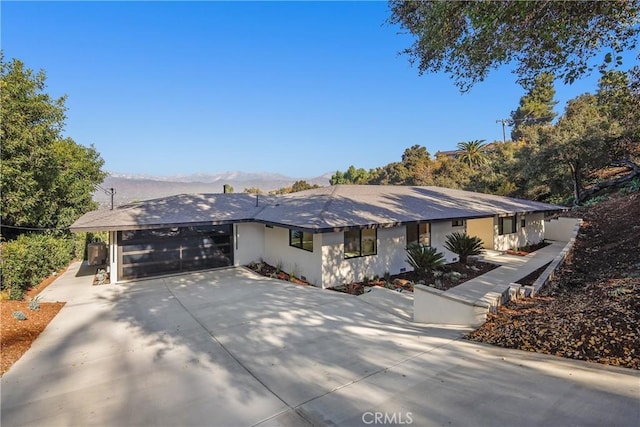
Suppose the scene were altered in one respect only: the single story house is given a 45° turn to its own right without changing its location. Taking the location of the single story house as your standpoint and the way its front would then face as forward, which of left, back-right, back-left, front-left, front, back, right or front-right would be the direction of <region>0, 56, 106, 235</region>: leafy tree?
right

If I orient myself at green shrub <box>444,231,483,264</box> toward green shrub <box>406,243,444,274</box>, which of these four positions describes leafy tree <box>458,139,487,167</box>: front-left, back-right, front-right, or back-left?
back-right

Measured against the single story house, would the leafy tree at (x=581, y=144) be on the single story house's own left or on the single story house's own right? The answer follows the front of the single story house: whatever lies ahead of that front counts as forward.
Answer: on the single story house's own left

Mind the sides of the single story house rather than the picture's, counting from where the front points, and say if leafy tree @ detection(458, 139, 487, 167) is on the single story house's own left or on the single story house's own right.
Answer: on the single story house's own left

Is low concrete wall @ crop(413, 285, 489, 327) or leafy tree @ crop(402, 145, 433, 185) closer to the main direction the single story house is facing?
the low concrete wall

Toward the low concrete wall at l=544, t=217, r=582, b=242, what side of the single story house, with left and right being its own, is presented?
left

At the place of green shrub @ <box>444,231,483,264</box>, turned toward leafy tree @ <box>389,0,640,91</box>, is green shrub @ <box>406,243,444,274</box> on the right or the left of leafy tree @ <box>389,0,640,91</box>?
right

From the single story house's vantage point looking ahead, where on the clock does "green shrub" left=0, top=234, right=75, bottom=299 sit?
The green shrub is roughly at 4 o'clock from the single story house.
